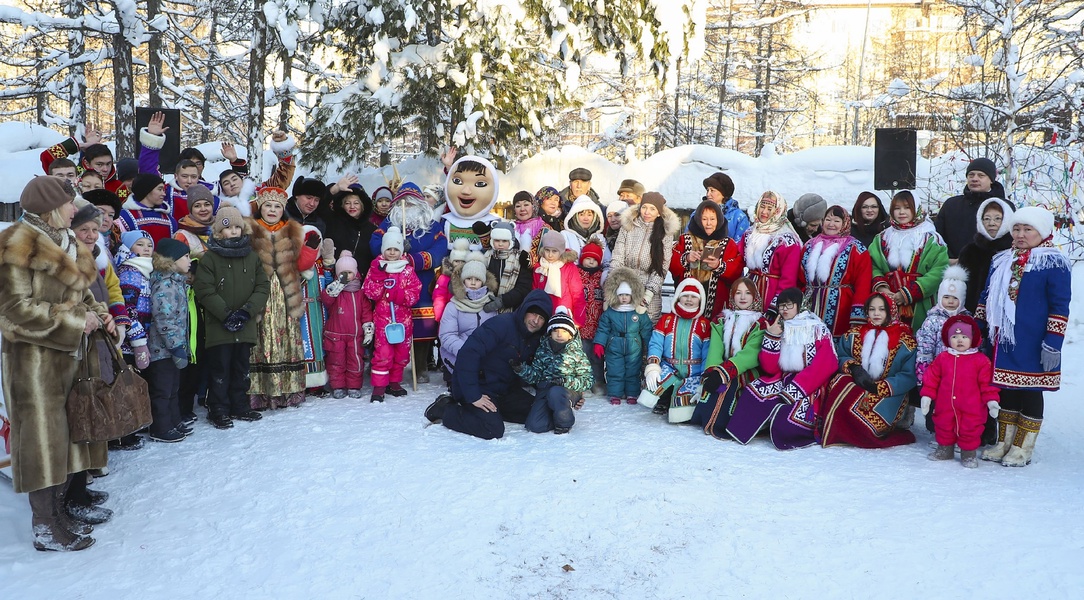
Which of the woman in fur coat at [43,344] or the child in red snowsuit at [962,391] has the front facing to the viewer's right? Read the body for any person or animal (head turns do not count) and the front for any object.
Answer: the woman in fur coat

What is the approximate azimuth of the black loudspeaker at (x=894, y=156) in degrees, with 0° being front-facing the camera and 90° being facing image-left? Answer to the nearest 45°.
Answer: approximately 0°

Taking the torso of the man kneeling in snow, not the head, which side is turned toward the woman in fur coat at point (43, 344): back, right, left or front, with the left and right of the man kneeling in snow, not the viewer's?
right

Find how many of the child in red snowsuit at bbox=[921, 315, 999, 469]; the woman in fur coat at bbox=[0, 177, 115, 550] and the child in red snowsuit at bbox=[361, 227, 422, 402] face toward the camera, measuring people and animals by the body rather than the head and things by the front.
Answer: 2

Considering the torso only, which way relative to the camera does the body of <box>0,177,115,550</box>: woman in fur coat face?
to the viewer's right

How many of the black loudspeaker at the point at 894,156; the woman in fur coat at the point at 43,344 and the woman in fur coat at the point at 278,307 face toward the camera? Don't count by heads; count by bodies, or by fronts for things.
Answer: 2

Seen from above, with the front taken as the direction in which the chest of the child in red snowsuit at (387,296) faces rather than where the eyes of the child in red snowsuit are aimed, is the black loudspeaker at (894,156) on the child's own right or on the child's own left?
on the child's own left

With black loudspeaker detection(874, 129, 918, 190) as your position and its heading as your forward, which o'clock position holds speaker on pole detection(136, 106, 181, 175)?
The speaker on pole is roughly at 2 o'clock from the black loudspeaker.
